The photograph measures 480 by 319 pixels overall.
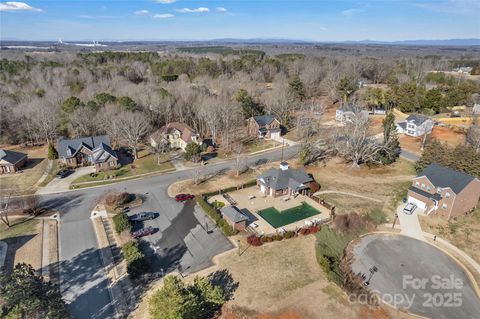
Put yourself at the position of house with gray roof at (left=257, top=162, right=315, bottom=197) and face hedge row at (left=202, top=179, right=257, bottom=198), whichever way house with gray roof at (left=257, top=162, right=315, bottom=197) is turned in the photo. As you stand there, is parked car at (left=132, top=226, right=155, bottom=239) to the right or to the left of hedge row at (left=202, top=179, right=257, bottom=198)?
left

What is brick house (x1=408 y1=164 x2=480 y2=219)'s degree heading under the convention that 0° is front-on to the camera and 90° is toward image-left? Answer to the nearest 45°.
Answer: approximately 45°

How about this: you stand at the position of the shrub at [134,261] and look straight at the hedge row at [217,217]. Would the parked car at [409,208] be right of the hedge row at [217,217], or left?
right

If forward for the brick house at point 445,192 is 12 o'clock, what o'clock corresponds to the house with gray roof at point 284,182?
The house with gray roof is roughly at 1 o'clock from the brick house.
